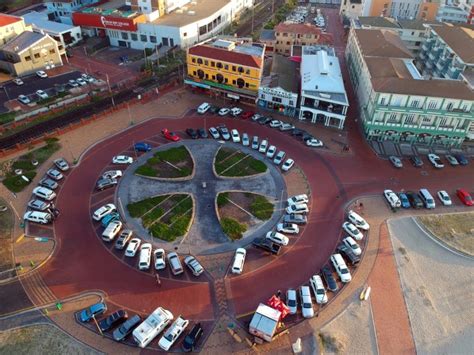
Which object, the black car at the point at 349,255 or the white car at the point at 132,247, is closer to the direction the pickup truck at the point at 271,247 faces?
the white car

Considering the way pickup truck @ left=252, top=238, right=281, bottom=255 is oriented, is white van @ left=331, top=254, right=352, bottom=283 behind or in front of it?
behind

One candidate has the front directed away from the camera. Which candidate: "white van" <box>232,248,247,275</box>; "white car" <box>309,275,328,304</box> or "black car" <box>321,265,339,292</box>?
the white van

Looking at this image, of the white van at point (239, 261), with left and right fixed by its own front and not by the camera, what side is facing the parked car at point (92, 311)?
left

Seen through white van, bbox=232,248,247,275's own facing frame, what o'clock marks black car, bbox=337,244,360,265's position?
The black car is roughly at 3 o'clock from the white van.

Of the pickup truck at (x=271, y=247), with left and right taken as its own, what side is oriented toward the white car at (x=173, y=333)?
left

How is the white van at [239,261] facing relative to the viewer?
away from the camera
